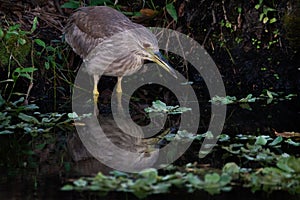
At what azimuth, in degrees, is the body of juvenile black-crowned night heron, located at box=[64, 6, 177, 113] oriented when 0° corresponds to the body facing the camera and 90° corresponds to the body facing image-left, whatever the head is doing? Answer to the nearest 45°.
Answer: approximately 315°
